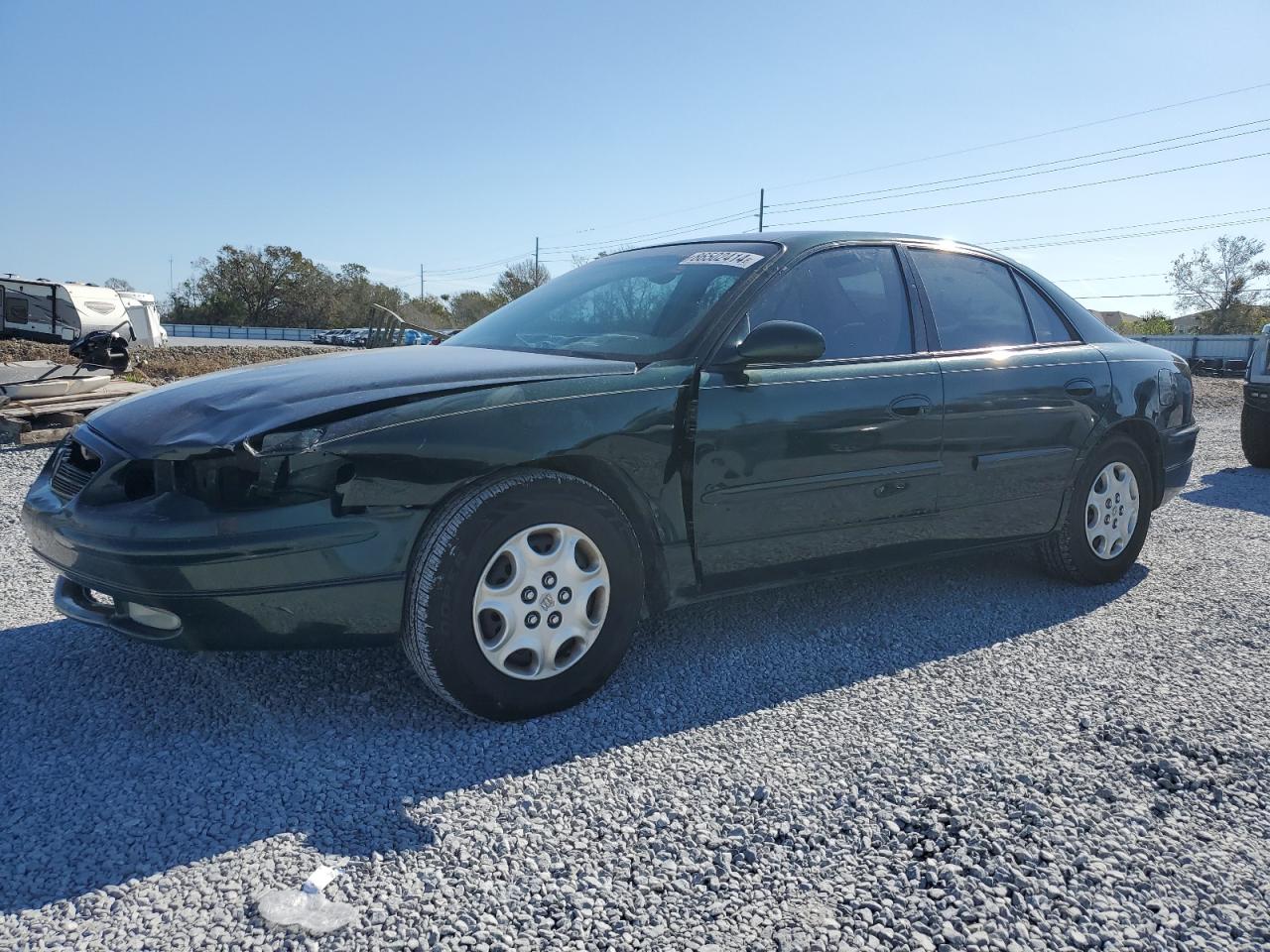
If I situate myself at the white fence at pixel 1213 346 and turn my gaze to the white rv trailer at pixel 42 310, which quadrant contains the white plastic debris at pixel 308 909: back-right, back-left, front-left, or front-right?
front-left

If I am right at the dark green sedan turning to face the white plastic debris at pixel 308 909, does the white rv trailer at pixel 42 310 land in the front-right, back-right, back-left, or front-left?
back-right

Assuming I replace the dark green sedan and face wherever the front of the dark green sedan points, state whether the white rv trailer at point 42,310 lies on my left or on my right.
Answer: on my right

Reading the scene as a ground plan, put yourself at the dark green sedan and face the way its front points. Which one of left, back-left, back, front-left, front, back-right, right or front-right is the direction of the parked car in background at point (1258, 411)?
back

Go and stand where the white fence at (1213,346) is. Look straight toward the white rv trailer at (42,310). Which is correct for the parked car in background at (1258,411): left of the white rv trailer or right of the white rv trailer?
left

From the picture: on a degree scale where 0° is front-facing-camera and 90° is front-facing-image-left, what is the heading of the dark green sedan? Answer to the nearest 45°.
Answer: approximately 45°

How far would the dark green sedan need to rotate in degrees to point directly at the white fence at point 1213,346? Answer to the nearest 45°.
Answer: approximately 180°

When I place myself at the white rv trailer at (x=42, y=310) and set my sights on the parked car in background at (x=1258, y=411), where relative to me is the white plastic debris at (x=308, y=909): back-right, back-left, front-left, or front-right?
front-right

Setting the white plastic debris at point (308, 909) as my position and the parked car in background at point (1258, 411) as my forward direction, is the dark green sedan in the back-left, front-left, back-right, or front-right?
front-left
